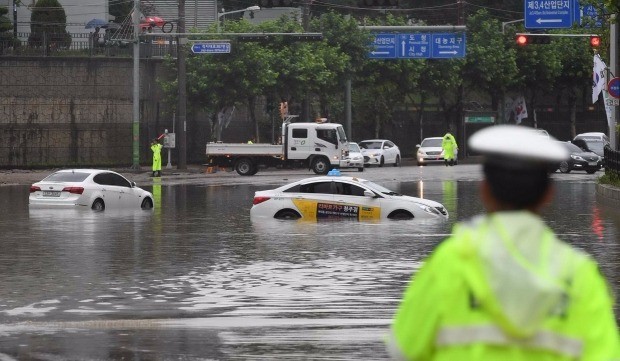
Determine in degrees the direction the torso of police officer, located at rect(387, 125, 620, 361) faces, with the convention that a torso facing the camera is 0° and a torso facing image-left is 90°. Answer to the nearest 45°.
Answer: approximately 180°

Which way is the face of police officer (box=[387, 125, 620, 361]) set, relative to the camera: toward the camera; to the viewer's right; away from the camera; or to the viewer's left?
away from the camera

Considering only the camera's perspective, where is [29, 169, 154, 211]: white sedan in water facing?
facing away from the viewer and to the right of the viewer

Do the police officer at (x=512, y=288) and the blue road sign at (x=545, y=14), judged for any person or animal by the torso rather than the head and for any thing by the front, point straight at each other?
yes

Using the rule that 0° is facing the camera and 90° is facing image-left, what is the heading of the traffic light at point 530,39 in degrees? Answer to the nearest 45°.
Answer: approximately 0°

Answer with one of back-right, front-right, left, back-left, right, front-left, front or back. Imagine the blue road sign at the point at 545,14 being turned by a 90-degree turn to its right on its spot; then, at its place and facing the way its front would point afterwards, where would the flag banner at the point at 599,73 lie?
back-left

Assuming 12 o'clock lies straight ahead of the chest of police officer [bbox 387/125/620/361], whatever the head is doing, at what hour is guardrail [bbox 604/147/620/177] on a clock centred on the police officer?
The guardrail is roughly at 12 o'clock from the police officer.

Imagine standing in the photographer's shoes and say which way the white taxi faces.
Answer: facing to the right of the viewer

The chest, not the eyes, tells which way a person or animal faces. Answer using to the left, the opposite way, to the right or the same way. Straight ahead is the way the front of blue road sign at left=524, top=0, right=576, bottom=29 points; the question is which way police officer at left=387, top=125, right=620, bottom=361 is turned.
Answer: the opposite way

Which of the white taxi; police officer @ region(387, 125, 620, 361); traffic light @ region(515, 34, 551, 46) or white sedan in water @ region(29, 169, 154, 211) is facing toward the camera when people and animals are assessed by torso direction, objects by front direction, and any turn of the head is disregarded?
the traffic light

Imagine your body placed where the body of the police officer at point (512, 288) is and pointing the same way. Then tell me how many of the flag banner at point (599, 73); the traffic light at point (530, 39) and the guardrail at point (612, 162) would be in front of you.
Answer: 3
